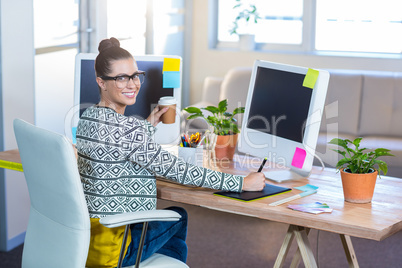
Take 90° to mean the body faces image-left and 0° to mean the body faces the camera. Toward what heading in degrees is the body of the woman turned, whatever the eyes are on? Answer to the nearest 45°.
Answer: approximately 225°

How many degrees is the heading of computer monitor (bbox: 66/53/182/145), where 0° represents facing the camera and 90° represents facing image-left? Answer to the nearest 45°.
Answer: approximately 0°

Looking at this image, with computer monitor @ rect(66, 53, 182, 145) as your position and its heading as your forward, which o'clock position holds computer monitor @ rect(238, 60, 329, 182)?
computer monitor @ rect(238, 60, 329, 182) is roughly at 10 o'clock from computer monitor @ rect(66, 53, 182, 145).

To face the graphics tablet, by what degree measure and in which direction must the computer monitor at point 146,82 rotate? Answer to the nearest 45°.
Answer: approximately 45° to its left

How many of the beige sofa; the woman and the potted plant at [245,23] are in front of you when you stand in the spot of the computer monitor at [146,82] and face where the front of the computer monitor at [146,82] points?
1

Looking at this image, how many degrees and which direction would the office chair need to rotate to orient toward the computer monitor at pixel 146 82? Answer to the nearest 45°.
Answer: approximately 45° to its left

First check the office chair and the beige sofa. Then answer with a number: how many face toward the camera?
1

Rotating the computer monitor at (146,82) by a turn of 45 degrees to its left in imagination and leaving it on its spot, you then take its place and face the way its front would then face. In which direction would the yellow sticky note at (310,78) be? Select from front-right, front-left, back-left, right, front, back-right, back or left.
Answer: front

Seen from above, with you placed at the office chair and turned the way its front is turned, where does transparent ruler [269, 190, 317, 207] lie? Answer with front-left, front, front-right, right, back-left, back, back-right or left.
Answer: front-right

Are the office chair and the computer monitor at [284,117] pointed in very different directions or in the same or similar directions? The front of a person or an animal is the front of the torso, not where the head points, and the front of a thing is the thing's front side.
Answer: very different directions

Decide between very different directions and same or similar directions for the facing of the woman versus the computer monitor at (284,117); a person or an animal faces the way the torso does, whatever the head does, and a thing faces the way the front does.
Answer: very different directions

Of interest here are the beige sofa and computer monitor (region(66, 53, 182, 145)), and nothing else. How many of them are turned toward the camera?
2

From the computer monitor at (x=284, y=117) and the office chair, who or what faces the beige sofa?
the office chair

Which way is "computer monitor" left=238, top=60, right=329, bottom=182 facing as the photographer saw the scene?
facing the viewer and to the left of the viewer
